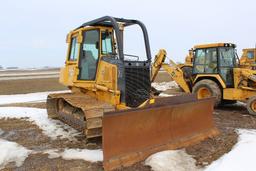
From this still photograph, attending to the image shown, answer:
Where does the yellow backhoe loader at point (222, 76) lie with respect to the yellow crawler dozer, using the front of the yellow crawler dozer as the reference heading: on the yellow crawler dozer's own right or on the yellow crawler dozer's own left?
on the yellow crawler dozer's own left

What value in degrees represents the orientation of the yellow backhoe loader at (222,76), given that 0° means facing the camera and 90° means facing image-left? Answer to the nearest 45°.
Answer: approximately 315°

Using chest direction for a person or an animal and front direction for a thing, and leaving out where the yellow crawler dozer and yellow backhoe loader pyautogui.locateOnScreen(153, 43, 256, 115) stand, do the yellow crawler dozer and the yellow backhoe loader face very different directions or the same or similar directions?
same or similar directions
